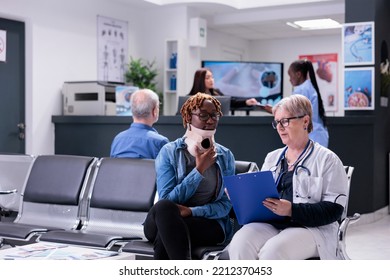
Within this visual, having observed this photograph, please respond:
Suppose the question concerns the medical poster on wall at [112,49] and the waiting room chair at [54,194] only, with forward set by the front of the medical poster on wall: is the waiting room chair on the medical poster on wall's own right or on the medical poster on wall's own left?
on the medical poster on wall's own right

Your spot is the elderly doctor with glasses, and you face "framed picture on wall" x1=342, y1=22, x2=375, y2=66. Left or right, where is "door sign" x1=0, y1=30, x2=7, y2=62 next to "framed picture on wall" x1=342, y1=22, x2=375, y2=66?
left

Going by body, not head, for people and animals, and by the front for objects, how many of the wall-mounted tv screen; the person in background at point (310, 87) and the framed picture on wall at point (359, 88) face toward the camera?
2

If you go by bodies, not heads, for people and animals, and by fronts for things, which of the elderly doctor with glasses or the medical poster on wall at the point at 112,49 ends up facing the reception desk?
the medical poster on wall

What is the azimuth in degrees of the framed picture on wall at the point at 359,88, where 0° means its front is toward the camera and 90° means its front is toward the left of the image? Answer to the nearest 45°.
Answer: approximately 0°

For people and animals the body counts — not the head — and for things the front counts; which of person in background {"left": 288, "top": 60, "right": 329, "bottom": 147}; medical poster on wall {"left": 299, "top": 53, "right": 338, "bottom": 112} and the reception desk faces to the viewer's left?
the person in background

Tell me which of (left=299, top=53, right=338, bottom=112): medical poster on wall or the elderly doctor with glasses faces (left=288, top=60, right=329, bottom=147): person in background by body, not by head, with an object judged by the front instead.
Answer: the medical poster on wall

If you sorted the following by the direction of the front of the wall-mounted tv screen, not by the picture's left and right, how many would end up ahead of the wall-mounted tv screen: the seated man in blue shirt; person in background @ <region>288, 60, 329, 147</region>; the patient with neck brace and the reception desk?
4

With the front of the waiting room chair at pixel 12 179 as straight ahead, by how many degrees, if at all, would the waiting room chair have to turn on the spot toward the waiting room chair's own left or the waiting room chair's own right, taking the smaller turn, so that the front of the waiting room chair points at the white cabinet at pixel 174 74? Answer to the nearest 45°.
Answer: approximately 180°

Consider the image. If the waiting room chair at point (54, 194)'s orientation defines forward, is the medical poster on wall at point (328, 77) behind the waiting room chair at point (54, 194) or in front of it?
behind
